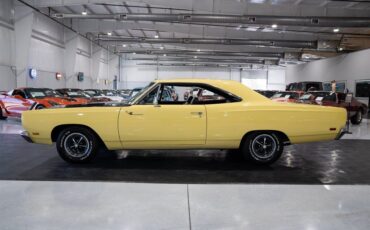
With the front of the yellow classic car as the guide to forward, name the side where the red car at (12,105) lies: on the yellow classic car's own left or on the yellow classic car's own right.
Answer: on the yellow classic car's own right

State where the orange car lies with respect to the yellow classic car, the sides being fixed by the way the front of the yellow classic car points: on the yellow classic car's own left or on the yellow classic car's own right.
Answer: on the yellow classic car's own right

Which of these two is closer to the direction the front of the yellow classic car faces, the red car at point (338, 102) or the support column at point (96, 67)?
the support column

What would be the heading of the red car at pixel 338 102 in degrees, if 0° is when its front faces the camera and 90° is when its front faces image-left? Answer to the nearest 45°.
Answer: approximately 45°

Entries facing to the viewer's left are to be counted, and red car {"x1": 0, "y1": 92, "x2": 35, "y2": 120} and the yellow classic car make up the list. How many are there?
1

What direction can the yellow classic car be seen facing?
to the viewer's left

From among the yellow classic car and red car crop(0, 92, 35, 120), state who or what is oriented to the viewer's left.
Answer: the yellow classic car
